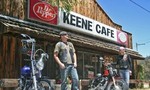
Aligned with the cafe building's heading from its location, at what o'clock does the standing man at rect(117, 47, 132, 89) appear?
The standing man is roughly at 12 o'clock from the cafe building.

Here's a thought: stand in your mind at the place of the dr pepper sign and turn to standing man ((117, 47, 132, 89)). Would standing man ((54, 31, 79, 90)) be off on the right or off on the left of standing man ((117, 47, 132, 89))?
right

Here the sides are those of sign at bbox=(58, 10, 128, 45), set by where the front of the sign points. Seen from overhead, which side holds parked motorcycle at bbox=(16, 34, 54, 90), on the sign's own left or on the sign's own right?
on the sign's own right

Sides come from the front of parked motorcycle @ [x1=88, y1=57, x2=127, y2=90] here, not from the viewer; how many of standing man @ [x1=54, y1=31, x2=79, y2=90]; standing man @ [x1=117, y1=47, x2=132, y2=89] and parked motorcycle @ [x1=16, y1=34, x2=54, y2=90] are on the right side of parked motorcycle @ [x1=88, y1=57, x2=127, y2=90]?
2

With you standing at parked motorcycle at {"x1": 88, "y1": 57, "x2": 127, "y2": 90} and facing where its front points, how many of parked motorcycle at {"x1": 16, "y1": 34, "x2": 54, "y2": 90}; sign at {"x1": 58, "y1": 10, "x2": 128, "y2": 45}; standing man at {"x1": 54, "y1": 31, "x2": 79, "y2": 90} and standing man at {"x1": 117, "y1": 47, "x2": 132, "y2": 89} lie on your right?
2

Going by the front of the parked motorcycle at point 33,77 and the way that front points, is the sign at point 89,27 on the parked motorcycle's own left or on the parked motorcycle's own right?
on the parked motorcycle's own left

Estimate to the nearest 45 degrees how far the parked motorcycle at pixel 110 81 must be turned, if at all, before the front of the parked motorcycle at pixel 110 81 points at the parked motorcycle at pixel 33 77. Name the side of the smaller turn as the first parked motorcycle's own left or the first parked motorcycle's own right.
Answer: approximately 90° to the first parked motorcycle's own right
